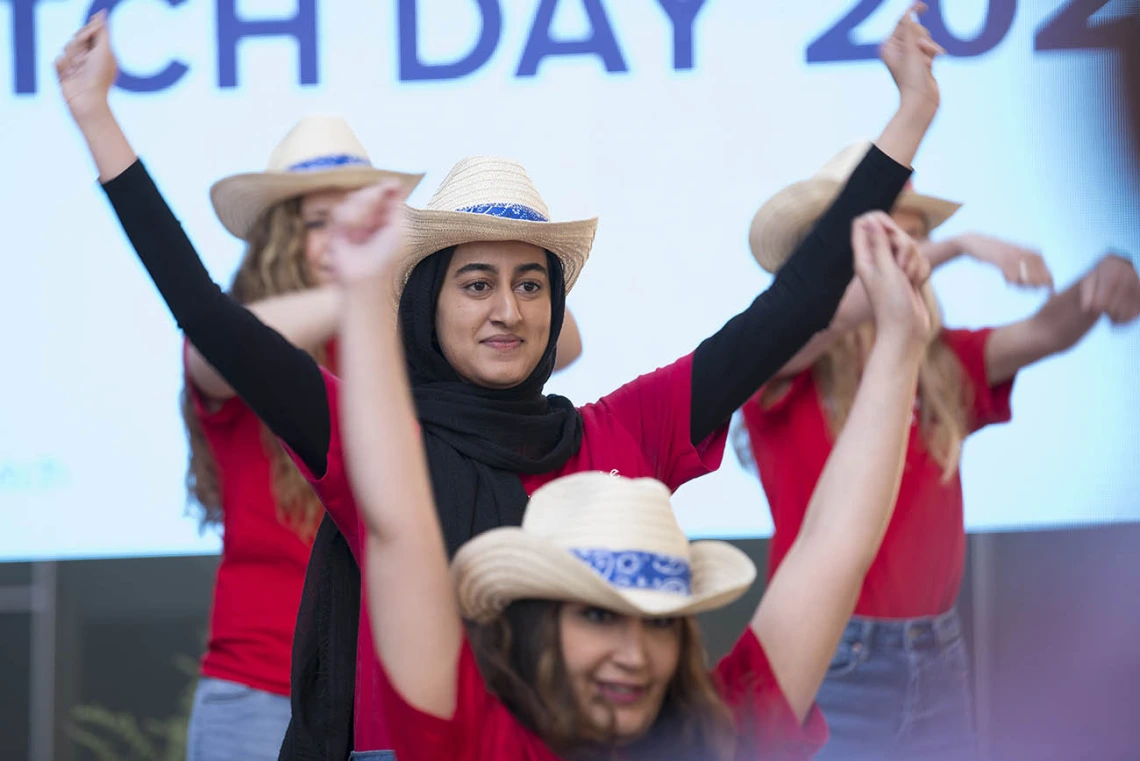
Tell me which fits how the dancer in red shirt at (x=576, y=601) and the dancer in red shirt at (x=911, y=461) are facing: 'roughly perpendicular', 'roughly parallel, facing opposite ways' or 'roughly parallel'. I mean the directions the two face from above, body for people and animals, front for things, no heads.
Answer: roughly parallel

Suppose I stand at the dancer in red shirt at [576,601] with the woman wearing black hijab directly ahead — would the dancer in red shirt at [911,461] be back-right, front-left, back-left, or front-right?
front-right

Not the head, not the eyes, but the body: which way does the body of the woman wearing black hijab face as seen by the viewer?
toward the camera

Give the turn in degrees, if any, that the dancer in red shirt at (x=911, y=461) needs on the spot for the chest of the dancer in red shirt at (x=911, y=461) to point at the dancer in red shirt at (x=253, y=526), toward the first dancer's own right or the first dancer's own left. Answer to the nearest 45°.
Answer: approximately 135° to the first dancer's own right

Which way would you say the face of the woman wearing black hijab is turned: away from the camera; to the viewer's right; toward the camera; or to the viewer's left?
toward the camera

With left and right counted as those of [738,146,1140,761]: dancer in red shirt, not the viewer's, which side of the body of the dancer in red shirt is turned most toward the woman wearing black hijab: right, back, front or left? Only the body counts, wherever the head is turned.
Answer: right

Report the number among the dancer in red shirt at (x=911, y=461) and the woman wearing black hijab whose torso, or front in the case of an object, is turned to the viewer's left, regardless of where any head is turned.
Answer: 0

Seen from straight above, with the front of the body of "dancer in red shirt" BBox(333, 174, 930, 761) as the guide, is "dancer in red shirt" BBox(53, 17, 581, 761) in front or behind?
behind

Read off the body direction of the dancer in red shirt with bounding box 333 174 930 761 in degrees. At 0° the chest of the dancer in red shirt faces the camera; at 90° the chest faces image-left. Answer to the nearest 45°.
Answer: approximately 315°

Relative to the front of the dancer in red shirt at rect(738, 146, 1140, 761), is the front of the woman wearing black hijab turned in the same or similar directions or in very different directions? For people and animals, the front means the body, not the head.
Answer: same or similar directions

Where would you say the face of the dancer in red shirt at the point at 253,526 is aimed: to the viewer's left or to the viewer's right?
to the viewer's right

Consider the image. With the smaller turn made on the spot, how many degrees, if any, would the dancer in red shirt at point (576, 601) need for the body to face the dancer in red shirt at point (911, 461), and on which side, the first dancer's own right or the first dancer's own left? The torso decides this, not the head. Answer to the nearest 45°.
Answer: approximately 135° to the first dancer's own left
